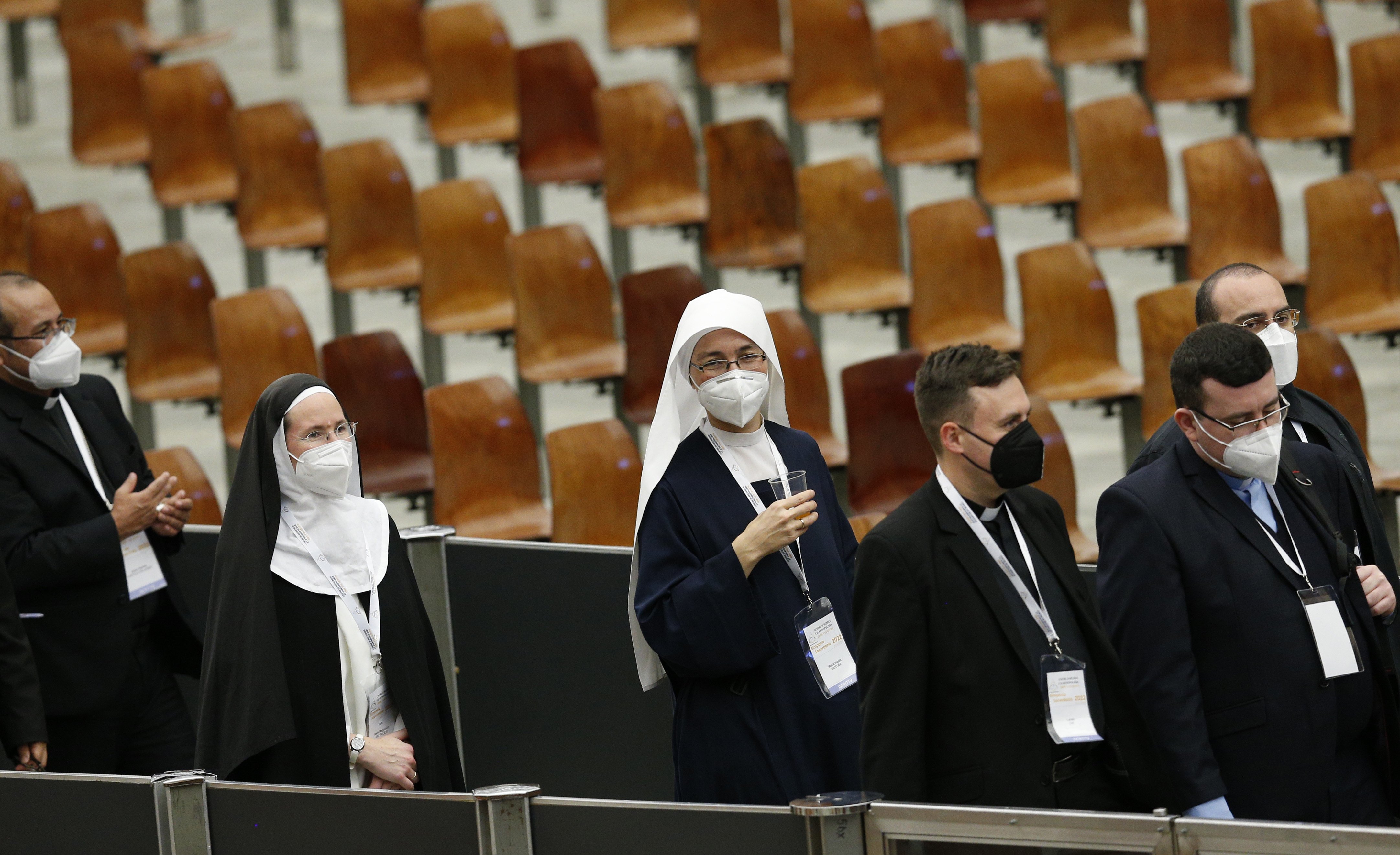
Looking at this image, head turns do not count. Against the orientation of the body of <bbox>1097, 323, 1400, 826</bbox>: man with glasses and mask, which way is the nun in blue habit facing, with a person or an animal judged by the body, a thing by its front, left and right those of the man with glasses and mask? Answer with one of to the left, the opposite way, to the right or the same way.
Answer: the same way

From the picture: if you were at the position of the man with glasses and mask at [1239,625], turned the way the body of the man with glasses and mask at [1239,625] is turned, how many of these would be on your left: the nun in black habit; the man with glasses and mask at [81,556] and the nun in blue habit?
0

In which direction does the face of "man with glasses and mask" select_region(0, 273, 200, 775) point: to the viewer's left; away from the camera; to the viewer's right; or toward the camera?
to the viewer's right

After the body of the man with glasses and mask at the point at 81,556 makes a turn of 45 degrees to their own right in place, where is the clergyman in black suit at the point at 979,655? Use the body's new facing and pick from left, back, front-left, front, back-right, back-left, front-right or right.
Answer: front-left

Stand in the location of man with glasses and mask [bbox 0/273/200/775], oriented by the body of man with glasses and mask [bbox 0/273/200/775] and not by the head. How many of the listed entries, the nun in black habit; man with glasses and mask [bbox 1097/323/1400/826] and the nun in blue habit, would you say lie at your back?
0

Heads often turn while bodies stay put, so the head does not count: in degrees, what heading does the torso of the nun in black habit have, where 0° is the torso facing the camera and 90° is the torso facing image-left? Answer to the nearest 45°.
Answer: approximately 315°

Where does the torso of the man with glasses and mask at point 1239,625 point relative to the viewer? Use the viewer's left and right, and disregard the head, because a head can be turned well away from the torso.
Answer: facing the viewer and to the right of the viewer

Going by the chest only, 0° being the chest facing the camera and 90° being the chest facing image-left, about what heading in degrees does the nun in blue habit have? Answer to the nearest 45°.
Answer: approximately 315°

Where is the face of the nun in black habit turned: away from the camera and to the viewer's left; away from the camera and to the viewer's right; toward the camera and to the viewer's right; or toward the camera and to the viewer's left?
toward the camera and to the viewer's right

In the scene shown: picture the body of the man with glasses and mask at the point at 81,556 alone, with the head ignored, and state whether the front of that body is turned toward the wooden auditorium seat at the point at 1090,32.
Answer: no

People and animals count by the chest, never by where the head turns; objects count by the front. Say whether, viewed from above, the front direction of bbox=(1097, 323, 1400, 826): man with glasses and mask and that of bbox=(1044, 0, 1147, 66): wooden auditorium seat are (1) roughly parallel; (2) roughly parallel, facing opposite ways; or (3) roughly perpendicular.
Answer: roughly parallel

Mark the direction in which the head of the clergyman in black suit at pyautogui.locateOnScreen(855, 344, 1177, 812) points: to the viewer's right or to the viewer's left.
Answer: to the viewer's right

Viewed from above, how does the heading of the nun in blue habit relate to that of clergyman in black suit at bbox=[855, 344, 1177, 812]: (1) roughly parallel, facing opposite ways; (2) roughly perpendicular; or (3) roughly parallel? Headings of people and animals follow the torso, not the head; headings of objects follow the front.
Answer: roughly parallel

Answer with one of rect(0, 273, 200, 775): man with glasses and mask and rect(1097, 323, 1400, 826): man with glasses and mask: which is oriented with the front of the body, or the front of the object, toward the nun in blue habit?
rect(0, 273, 200, 775): man with glasses and mask
